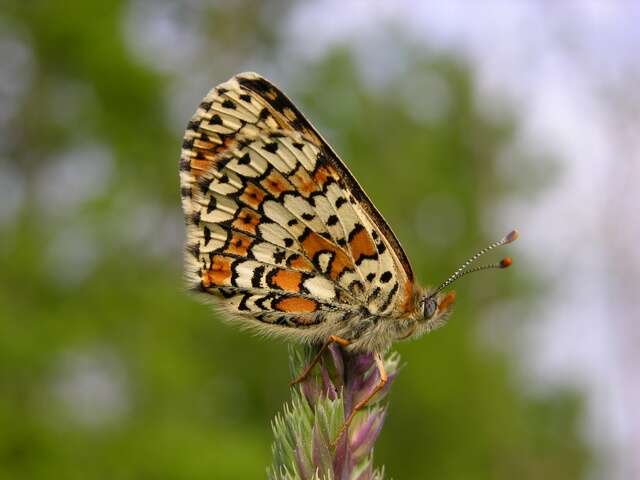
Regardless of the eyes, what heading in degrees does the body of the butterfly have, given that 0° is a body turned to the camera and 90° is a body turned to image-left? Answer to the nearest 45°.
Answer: approximately 270°
